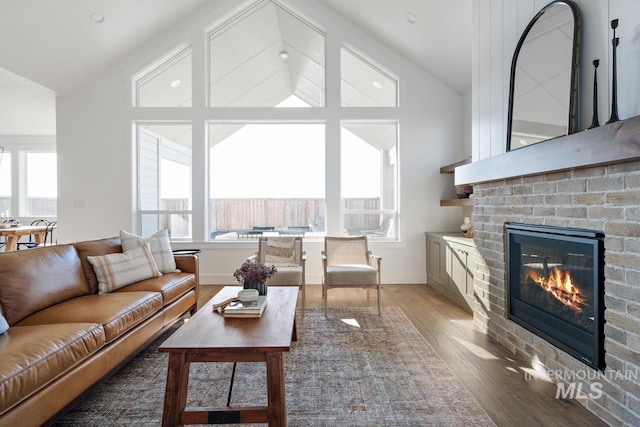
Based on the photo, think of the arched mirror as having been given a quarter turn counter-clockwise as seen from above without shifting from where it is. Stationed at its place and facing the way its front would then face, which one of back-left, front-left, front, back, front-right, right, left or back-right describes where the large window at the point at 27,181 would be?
back-right

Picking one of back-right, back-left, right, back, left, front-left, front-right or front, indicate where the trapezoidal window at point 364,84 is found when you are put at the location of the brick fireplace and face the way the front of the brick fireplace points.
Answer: right

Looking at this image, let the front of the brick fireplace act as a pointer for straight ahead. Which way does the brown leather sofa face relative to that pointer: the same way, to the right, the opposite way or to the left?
the opposite way

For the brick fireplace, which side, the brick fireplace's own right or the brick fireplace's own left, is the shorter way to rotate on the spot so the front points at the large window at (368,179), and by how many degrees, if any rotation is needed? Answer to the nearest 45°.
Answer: approximately 90° to the brick fireplace's own right

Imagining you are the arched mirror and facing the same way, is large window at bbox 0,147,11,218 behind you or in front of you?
in front

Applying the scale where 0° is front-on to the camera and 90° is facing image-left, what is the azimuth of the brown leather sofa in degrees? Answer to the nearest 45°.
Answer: approximately 315°

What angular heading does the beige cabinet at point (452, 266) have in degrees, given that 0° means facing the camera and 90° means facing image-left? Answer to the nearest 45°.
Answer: approximately 45°

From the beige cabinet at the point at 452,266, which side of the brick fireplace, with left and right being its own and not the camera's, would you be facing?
right

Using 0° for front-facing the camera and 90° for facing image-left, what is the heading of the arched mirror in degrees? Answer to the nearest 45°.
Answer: approximately 45°

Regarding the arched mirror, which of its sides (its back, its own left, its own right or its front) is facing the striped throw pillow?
front

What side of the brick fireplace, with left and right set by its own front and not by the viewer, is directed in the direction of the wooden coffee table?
front
